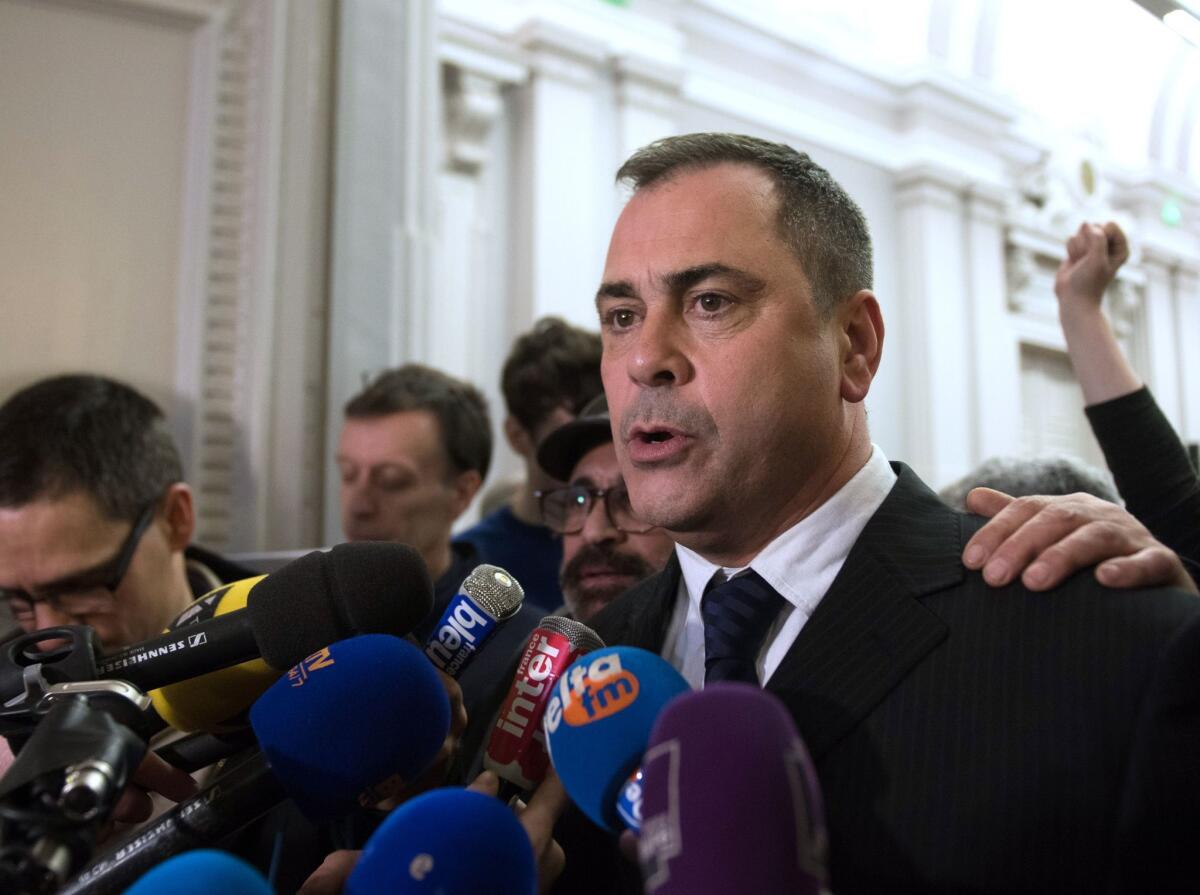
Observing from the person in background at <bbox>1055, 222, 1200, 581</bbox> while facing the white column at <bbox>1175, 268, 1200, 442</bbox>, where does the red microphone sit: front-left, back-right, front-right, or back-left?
back-left

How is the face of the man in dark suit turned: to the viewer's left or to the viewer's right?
to the viewer's left

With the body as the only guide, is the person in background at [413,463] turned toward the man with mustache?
no

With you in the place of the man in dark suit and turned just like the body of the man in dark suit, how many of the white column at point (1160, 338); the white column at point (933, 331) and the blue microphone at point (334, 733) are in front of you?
1

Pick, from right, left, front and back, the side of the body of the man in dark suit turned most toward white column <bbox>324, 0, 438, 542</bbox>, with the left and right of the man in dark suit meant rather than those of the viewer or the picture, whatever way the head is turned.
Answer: right

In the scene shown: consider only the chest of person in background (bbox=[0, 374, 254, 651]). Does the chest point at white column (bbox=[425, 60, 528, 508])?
no

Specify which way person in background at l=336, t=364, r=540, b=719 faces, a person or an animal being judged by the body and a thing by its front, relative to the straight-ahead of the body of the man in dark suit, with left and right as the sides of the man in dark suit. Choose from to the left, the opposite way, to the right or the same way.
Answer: the same way

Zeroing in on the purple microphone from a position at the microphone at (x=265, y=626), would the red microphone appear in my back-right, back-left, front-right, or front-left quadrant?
front-left

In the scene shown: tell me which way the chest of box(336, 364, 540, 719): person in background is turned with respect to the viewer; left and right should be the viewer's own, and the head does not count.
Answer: facing the viewer and to the left of the viewer

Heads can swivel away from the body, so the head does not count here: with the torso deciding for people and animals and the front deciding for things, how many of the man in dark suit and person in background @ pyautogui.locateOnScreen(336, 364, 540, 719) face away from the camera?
0

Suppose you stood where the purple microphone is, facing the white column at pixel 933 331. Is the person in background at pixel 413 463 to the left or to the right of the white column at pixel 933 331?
left
